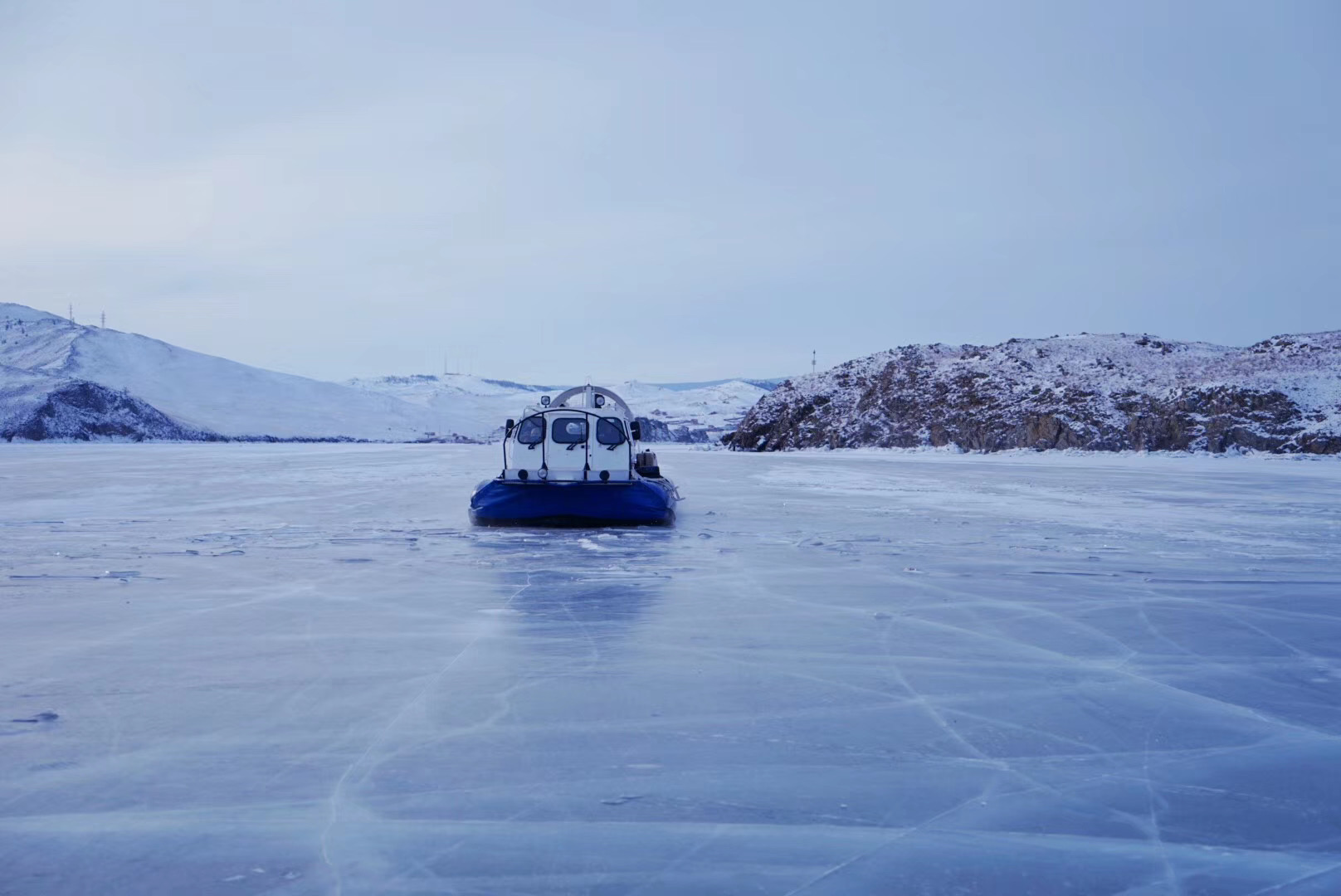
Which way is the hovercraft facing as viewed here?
toward the camera
